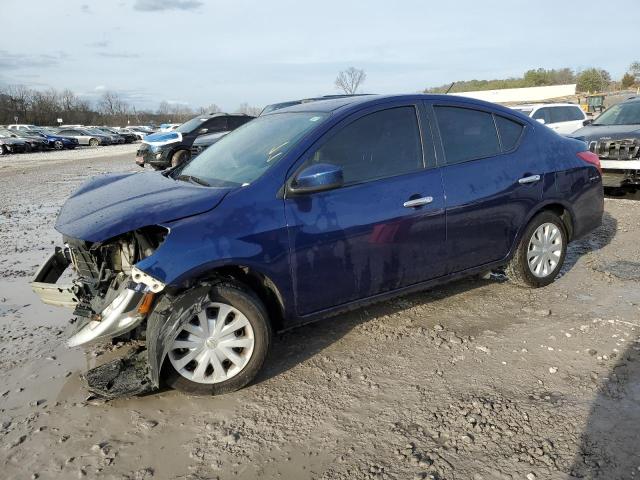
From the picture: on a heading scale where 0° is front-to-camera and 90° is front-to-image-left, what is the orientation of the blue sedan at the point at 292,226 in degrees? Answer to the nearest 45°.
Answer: approximately 45°

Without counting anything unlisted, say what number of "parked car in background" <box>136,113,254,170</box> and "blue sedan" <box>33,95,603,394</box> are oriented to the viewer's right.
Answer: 0

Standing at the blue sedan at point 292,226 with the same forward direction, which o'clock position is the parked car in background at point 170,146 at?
The parked car in background is roughly at 4 o'clock from the blue sedan.

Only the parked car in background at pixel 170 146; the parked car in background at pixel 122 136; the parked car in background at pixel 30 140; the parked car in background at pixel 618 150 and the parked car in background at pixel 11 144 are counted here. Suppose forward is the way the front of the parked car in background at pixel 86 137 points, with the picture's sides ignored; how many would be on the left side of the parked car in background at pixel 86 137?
1

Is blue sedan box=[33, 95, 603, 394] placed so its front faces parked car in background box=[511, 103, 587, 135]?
no

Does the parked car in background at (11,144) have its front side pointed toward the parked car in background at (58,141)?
no

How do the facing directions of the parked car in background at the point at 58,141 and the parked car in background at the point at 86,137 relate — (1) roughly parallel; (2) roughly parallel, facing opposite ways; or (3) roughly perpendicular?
roughly parallel

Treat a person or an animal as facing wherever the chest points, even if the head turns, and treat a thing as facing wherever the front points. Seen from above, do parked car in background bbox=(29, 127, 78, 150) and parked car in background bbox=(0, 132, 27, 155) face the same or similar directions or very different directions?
same or similar directions

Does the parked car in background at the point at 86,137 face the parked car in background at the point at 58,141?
no

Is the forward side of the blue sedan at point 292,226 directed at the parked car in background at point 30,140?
no

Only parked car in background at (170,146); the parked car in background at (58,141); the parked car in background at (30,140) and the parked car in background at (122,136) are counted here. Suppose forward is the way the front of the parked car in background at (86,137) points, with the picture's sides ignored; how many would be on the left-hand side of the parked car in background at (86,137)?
1
